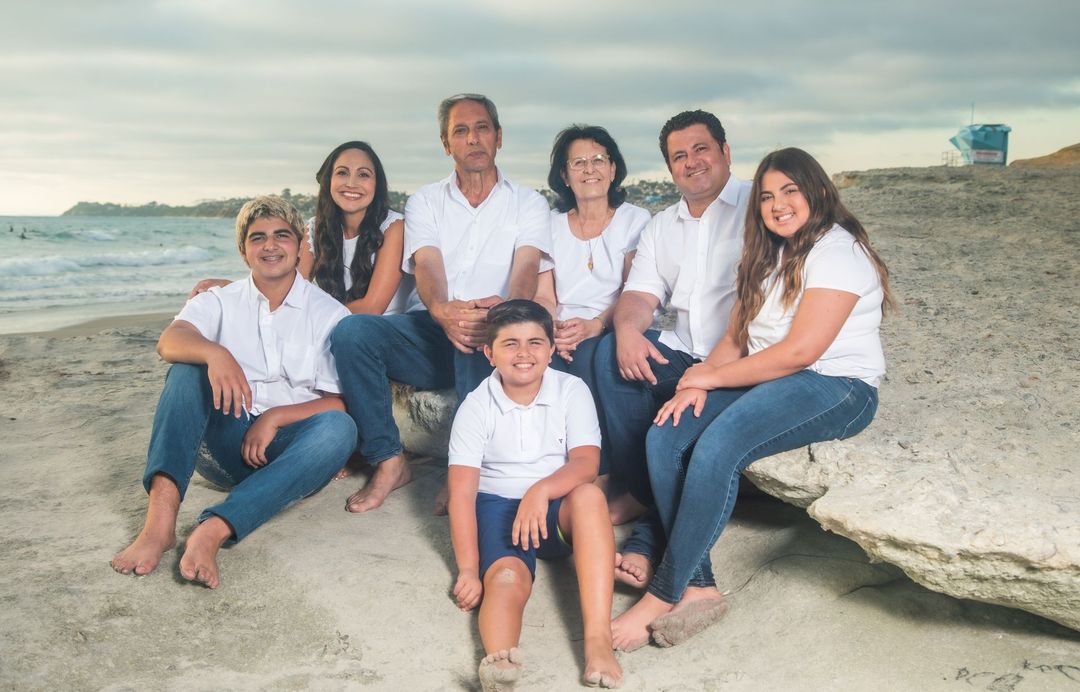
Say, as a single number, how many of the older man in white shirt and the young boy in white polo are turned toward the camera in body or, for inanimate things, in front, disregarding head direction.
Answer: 2

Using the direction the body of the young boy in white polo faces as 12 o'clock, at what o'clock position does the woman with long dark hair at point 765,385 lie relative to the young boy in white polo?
The woman with long dark hair is roughly at 9 o'clock from the young boy in white polo.

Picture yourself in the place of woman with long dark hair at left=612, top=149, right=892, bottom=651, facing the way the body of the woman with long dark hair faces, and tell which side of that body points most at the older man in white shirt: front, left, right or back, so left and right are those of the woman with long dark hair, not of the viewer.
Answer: right

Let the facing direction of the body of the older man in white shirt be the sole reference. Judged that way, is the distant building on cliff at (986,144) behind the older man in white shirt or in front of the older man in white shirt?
behind

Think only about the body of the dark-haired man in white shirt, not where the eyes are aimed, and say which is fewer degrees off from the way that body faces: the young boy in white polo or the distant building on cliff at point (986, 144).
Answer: the young boy in white polo

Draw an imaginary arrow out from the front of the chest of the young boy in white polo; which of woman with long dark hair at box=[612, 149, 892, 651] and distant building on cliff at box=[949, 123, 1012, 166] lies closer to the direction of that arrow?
the woman with long dark hair

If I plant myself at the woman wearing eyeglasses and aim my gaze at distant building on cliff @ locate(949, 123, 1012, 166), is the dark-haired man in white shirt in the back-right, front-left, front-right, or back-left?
back-right

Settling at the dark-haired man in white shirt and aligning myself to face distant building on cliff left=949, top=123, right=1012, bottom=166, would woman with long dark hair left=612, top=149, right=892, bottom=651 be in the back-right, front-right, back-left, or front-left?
back-right

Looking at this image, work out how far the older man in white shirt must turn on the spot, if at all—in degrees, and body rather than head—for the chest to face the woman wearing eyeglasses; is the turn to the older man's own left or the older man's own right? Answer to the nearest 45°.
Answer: approximately 90° to the older man's own left
